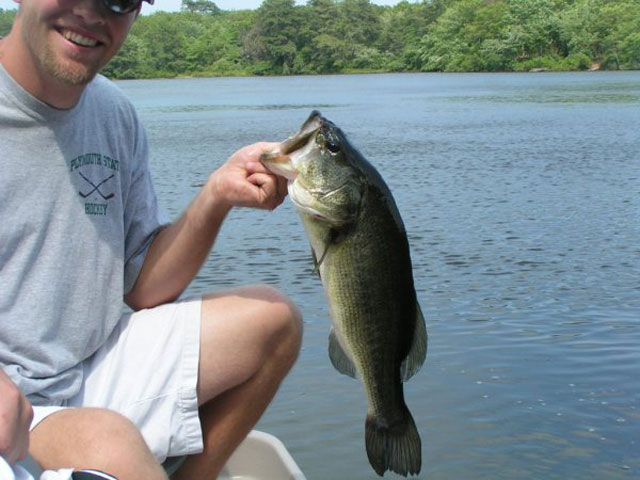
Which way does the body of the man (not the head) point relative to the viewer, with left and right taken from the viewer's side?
facing the viewer and to the right of the viewer
